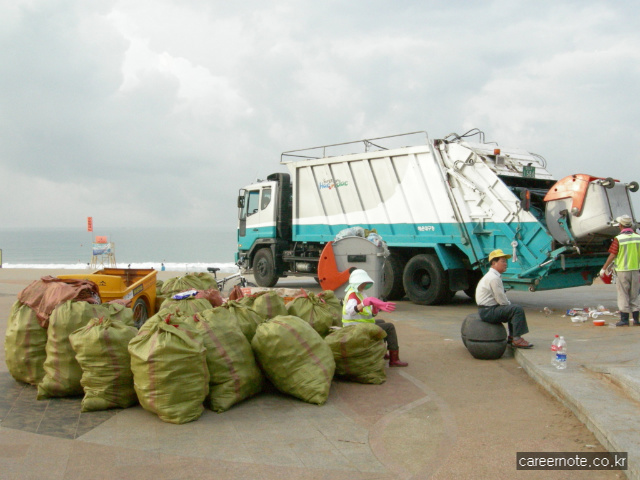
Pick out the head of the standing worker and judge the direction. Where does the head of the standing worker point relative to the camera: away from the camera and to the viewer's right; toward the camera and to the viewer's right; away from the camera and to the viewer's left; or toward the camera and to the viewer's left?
away from the camera and to the viewer's left

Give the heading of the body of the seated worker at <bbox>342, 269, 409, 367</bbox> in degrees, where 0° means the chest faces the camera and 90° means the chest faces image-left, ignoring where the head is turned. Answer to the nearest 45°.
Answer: approximately 270°

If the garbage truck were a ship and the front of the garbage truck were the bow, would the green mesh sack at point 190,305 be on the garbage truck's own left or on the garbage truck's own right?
on the garbage truck's own left

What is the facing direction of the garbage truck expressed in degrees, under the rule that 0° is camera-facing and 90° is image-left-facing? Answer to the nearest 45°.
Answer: approximately 135°

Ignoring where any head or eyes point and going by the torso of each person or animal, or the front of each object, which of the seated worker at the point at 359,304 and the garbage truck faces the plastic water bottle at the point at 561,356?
the seated worker

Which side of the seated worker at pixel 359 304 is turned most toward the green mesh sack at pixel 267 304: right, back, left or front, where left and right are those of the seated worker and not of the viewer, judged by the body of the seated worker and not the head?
back

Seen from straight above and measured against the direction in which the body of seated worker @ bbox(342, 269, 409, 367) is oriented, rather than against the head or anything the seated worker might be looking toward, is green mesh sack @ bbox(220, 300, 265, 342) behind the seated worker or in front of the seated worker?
behind

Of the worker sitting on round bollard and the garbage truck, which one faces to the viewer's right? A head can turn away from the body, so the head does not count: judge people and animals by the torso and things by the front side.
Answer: the worker sitting on round bollard

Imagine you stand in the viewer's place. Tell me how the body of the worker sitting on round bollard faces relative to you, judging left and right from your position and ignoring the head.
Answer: facing to the right of the viewer

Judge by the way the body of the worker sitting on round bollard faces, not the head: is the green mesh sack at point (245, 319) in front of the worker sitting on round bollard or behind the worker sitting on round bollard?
behind

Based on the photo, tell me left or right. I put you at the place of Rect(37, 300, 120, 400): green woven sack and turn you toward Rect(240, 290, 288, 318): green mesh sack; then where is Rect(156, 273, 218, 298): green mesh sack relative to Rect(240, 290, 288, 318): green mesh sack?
left
